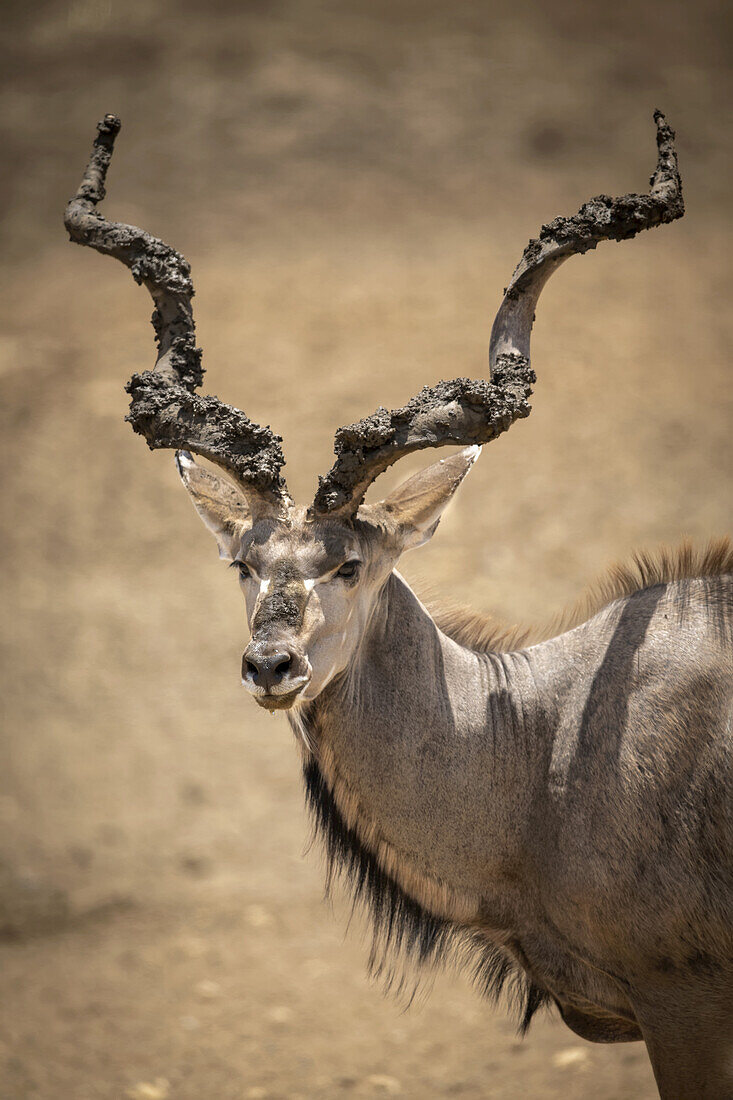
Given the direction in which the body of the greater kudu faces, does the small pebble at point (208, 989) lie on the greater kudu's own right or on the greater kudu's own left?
on the greater kudu's own right

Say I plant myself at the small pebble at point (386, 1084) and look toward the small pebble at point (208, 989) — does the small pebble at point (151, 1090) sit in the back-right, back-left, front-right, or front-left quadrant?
front-left

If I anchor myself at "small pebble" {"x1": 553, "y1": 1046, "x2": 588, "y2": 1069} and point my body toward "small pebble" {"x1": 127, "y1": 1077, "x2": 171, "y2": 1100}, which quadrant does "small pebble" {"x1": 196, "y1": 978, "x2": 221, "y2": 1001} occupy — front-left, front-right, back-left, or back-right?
front-right

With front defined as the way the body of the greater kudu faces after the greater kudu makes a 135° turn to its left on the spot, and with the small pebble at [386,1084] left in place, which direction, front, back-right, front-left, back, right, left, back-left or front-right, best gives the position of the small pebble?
back-left

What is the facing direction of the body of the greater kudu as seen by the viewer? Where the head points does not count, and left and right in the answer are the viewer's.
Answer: facing to the left of the viewer

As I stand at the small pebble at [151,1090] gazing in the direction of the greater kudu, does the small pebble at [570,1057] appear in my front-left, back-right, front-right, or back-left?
front-left
